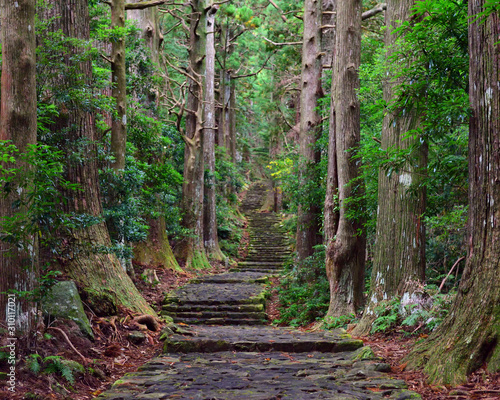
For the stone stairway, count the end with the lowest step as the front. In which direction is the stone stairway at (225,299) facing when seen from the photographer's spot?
facing the viewer

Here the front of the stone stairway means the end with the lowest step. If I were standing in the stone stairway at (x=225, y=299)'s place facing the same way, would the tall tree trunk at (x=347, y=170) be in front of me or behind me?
in front

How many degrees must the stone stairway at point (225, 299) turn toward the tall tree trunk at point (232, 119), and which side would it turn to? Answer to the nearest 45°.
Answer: approximately 180°

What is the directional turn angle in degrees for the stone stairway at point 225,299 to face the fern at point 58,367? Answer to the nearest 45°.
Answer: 0° — it already faces it

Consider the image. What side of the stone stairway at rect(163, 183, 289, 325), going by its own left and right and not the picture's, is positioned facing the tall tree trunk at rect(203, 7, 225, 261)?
right

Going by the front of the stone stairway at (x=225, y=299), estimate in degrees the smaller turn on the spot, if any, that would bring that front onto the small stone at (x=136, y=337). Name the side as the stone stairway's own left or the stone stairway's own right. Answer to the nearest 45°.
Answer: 0° — it already faces it

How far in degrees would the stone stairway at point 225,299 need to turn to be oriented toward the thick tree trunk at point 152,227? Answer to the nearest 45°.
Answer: approximately 135° to its right
